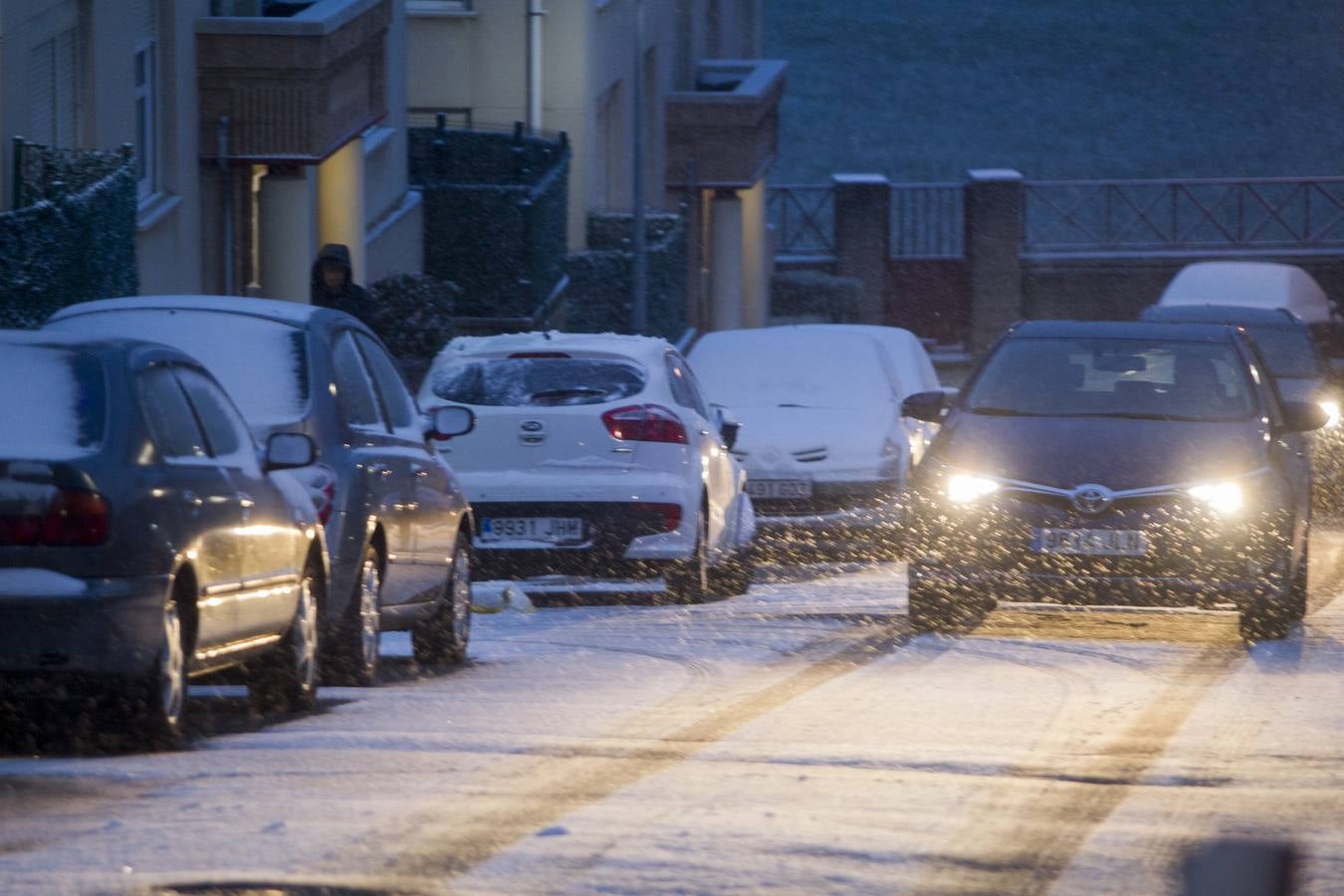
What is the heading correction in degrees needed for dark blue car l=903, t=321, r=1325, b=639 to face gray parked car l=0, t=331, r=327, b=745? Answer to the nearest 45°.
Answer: approximately 45° to its right

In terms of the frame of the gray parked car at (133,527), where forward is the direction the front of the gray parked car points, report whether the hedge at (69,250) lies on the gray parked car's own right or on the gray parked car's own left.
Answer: on the gray parked car's own left

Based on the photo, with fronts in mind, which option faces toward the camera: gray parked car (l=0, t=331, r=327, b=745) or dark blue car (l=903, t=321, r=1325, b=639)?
the dark blue car

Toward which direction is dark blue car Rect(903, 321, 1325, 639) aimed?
toward the camera

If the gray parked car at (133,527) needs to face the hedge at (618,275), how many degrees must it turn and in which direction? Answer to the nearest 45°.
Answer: approximately 45° to its left

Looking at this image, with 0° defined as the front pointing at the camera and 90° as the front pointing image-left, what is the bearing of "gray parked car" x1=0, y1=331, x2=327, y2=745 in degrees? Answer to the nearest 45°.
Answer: approximately 225°

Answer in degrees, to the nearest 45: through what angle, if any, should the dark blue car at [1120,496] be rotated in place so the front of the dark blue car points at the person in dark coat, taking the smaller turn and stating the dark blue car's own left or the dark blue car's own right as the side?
approximately 135° to the dark blue car's own right

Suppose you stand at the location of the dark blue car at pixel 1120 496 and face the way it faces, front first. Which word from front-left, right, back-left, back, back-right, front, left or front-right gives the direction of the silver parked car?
front-right

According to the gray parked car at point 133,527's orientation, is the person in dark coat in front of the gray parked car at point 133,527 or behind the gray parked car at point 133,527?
in front

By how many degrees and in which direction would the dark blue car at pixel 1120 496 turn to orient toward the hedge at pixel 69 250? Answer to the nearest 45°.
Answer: approximately 135° to its right

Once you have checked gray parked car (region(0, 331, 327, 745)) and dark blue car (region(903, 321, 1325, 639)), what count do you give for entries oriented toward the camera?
1

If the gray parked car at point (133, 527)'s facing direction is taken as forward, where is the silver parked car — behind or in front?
in front

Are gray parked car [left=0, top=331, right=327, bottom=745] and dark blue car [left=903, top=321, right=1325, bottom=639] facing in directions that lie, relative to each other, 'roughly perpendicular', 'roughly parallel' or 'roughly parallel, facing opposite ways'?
roughly parallel, facing opposite ways
